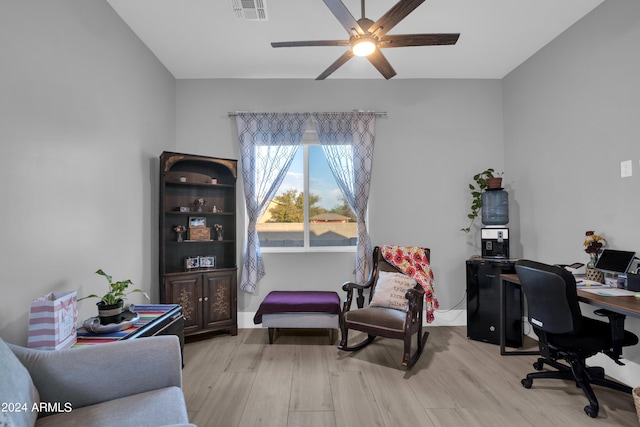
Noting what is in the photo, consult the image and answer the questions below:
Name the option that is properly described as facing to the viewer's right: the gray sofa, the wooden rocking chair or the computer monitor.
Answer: the gray sofa

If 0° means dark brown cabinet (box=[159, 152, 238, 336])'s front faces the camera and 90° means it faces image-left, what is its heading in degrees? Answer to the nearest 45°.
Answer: approximately 315°

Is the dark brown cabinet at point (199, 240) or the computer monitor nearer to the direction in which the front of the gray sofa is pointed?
the computer monitor

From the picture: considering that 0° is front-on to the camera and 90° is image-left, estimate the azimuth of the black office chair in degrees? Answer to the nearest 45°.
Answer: approximately 225°

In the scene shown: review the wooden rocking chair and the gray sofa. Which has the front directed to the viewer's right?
the gray sofa

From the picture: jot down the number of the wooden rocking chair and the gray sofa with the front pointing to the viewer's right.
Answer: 1

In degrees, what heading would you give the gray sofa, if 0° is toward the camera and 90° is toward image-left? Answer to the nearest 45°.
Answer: approximately 270°

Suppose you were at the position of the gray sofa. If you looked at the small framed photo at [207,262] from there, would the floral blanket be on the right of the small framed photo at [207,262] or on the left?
right

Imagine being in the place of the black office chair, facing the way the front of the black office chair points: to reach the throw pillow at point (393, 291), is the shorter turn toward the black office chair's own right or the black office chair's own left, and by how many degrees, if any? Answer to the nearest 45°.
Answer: approximately 135° to the black office chair's own left

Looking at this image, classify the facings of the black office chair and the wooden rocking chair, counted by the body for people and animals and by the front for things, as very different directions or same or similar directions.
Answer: very different directions

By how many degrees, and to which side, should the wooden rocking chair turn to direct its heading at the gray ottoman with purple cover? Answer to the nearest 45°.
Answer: approximately 45° to its right

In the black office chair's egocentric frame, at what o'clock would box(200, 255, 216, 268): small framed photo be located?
The small framed photo is roughly at 7 o'clock from the black office chair.

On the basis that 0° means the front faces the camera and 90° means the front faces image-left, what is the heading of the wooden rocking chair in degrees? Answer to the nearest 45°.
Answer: approximately 45°

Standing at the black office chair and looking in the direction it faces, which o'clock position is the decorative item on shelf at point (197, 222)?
The decorative item on shelf is roughly at 7 o'clock from the black office chair.

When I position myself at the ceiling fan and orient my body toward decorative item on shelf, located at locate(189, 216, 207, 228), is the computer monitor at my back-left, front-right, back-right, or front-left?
back-right

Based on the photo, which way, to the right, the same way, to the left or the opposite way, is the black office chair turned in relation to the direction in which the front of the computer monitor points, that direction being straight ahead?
the opposite way

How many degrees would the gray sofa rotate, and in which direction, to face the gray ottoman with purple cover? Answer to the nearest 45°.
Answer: approximately 45° to its left

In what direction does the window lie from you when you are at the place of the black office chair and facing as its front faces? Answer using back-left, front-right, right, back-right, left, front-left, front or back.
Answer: back-left

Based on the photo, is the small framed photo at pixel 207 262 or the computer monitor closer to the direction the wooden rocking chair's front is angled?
the small framed photo
